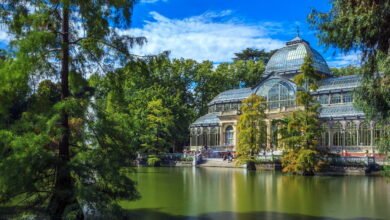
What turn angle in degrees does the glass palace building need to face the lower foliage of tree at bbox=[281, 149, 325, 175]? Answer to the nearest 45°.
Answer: approximately 45° to its left

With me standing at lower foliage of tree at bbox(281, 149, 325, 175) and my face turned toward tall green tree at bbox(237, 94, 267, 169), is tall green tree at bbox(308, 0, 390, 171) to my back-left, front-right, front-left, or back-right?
back-left

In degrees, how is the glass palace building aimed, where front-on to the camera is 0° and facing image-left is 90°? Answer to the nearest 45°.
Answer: approximately 45°

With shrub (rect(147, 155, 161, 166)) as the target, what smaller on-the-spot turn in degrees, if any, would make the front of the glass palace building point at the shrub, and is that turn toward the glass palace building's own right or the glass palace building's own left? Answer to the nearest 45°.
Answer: approximately 45° to the glass palace building's own right

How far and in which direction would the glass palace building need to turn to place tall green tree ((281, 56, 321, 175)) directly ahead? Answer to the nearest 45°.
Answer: approximately 45° to its left

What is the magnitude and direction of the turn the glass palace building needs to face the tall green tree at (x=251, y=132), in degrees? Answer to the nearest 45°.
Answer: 0° — it already faces it
